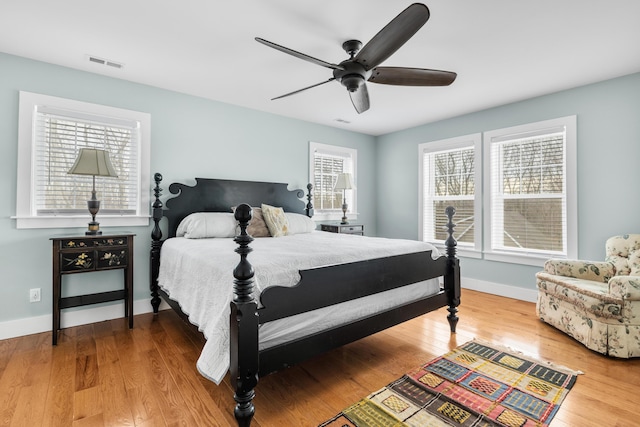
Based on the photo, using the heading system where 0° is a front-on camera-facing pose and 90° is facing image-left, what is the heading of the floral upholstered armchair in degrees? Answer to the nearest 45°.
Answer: approximately 45°

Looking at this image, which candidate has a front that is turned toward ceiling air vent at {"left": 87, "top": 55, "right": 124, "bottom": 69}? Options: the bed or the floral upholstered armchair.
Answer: the floral upholstered armchair

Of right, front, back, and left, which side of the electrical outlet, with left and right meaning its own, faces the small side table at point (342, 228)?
left

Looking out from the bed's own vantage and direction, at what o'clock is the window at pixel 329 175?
The window is roughly at 8 o'clock from the bed.

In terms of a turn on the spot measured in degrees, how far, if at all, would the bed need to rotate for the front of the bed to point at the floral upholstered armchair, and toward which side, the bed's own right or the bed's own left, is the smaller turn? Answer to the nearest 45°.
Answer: approximately 45° to the bed's own left

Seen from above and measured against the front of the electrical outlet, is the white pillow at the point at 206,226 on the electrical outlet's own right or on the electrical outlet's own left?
on the electrical outlet's own left

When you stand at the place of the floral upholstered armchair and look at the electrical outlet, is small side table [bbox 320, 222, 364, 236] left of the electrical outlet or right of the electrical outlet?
right
